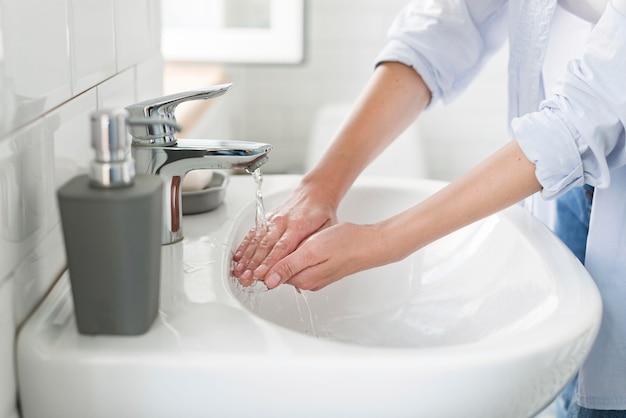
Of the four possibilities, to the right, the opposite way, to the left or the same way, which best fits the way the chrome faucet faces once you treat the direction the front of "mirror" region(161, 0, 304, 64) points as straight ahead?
to the left

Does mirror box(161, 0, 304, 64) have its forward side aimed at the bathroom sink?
yes

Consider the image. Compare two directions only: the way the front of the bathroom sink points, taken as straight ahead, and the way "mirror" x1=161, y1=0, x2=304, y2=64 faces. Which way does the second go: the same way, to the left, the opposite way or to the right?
to the right

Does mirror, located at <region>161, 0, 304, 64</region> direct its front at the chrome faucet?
yes

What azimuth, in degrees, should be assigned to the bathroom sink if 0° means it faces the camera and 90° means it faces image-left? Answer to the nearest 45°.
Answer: approximately 270°

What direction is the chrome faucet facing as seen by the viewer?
to the viewer's right

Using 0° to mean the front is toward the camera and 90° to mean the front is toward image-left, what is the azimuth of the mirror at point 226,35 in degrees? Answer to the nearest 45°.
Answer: approximately 0°

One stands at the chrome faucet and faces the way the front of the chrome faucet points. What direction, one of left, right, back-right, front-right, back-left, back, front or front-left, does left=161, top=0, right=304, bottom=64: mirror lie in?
left

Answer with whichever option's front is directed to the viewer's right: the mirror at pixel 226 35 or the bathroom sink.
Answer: the bathroom sink

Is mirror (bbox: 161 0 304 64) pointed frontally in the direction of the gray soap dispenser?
yes
